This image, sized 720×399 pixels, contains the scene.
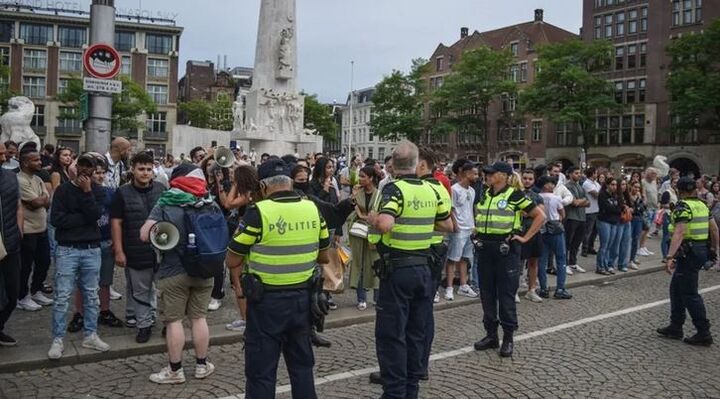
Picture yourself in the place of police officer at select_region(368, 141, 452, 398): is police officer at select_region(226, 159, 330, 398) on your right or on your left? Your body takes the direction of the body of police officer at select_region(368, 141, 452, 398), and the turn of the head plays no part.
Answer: on your left

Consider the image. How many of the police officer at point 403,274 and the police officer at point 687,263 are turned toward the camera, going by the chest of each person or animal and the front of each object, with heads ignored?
0

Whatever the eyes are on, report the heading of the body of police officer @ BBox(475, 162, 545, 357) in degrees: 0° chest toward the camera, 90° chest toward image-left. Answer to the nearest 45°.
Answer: approximately 45°

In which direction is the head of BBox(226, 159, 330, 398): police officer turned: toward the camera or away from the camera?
away from the camera

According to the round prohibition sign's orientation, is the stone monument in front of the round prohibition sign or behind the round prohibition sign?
behind

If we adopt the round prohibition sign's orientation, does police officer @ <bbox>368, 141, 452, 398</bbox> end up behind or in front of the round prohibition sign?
in front

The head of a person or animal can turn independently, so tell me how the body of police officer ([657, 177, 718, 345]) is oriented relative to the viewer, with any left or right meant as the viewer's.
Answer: facing away from the viewer and to the left of the viewer

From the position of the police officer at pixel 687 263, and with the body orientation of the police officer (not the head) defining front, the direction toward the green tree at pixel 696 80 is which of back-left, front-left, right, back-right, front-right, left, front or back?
front-right

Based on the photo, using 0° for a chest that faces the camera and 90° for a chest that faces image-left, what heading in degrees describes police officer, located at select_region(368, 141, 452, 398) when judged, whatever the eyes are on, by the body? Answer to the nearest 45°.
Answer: approximately 135°
